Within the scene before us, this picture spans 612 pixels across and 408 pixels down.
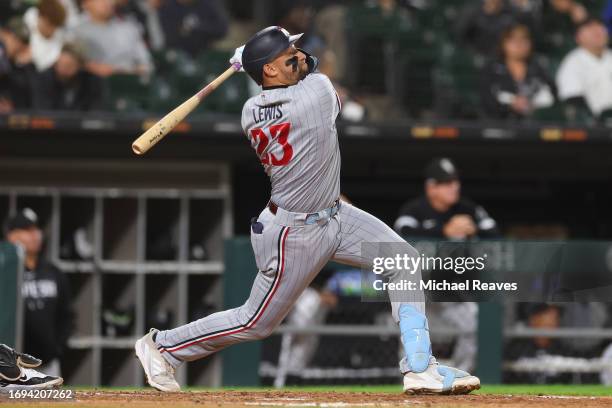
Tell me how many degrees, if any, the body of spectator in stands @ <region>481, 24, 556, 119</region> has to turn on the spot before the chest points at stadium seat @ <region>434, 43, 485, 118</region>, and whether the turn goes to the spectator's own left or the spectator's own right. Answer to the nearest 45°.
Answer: approximately 90° to the spectator's own right

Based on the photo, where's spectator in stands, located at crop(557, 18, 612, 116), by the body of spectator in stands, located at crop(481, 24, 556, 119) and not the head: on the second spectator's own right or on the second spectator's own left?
on the second spectator's own left

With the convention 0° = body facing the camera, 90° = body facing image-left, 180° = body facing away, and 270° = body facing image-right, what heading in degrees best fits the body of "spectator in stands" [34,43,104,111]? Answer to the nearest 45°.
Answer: approximately 0°

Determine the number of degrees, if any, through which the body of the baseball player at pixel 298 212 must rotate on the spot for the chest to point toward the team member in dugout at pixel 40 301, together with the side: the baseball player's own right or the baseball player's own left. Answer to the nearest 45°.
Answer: approximately 45° to the baseball player's own left

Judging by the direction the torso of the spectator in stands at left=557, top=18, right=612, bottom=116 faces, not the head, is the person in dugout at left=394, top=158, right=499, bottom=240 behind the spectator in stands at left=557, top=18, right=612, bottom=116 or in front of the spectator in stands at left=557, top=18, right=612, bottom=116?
in front

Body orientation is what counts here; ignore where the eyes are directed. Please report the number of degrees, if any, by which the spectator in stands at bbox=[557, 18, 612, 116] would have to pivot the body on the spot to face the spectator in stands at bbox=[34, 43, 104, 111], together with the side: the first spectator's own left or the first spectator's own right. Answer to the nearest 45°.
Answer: approximately 45° to the first spectator's own right
